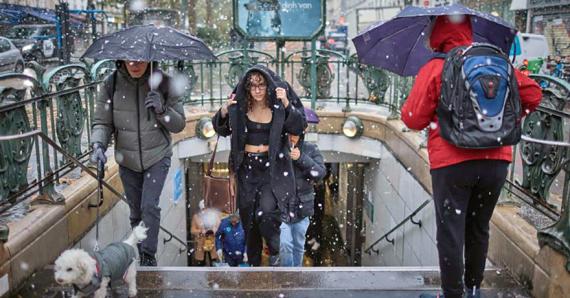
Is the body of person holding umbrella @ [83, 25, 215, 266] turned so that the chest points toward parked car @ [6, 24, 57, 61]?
no

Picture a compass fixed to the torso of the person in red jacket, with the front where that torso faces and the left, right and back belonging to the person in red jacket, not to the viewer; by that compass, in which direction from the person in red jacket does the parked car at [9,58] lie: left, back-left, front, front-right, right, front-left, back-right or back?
front-left

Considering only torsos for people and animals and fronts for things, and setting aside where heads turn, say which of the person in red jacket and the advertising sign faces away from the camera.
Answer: the person in red jacket

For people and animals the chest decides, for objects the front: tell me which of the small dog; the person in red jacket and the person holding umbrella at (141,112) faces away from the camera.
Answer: the person in red jacket

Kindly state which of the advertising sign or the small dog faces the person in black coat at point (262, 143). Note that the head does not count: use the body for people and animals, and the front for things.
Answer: the advertising sign

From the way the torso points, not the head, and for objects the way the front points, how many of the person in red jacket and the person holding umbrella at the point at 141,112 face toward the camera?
1

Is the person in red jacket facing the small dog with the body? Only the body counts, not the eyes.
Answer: no

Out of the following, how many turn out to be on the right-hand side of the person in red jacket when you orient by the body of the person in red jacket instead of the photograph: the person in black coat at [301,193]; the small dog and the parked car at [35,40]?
0

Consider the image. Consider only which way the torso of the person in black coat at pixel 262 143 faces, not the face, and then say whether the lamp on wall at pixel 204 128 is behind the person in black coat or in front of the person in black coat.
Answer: behind

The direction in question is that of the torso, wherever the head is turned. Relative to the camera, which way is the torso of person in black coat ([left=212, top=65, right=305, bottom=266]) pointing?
toward the camera

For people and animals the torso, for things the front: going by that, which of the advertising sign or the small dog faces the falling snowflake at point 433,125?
the advertising sign

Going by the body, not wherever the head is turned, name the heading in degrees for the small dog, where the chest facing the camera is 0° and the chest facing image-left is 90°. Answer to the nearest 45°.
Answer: approximately 45°

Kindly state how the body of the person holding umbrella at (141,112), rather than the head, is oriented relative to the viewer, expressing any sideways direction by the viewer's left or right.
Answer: facing the viewer

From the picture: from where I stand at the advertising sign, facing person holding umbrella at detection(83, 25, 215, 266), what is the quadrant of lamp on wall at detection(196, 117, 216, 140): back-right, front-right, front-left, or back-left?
front-right

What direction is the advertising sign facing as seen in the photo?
toward the camera

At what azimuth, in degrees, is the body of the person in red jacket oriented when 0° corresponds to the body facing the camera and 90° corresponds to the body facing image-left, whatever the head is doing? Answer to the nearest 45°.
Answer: approximately 180°
